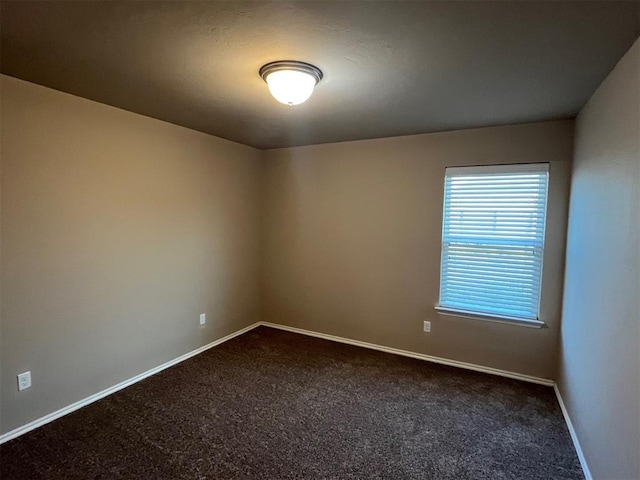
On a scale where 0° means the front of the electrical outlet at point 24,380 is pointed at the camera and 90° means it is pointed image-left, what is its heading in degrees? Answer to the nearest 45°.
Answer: approximately 315°
